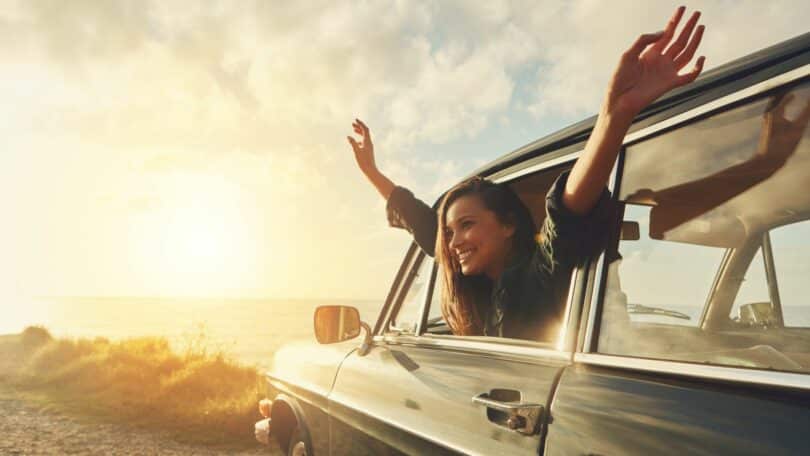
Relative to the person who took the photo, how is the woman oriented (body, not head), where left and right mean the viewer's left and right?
facing the viewer and to the left of the viewer

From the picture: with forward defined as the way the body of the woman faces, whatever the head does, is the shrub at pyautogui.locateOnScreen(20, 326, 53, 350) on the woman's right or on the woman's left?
on the woman's right

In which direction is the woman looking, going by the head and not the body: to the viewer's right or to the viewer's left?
to the viewer's left

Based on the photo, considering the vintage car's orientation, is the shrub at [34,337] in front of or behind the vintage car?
in front

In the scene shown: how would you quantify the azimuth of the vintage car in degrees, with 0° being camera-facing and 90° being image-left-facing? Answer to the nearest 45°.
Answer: approximately 135°
